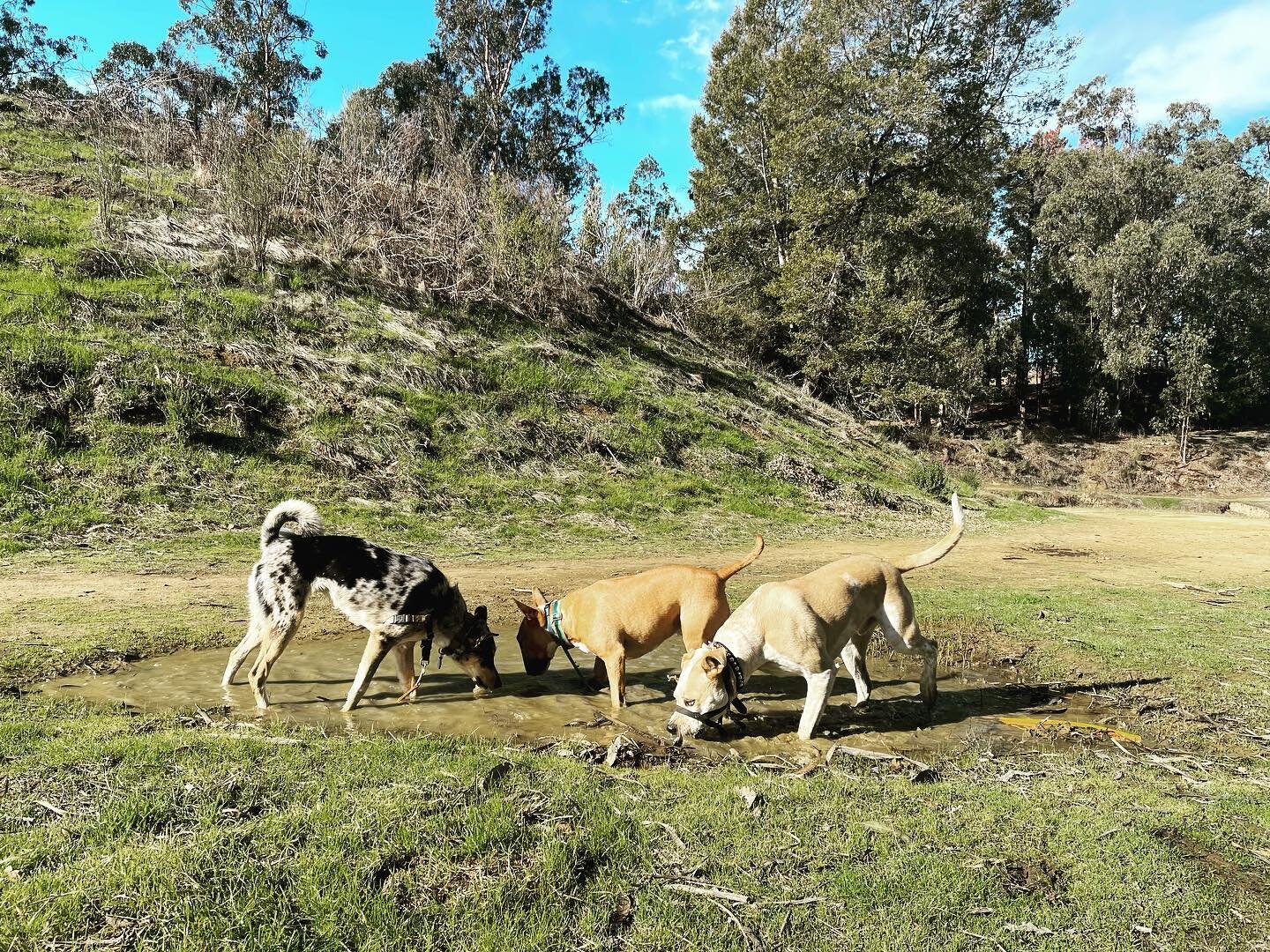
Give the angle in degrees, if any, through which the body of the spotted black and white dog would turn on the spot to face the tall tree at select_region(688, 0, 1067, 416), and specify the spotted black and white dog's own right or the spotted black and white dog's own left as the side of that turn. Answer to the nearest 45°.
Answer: approximately 45° to the spotted black and white dog's own left

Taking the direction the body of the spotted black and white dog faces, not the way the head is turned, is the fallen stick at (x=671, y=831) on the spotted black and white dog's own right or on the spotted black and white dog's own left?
on the spotted black and white dog's own right

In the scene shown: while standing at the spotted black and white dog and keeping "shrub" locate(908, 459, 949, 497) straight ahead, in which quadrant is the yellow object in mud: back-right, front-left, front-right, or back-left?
front-right

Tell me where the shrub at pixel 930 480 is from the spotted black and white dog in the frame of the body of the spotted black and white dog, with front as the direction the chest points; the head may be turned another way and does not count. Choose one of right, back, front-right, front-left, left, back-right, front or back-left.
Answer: front-left

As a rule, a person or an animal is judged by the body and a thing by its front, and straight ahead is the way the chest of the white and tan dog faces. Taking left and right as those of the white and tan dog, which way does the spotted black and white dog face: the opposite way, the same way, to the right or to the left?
the opposite way

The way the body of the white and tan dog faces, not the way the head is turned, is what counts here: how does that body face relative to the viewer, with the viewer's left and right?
facing the viewer and to the left of the viewer

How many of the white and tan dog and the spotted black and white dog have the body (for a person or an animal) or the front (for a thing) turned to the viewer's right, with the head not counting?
1

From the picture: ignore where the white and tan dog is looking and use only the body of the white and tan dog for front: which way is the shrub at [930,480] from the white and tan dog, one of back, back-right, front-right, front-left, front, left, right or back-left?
back-right

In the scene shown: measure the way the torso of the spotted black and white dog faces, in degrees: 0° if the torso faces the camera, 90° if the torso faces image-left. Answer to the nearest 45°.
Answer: approximately 270°

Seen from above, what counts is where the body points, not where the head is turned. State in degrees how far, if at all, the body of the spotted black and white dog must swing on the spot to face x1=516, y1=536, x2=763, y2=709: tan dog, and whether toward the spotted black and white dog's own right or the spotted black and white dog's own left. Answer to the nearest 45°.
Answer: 0° — it already faces it

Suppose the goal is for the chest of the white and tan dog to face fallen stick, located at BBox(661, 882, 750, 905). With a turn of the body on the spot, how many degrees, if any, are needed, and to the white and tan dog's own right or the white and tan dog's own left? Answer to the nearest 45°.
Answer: approximately 45° to the white and tan dog's own left

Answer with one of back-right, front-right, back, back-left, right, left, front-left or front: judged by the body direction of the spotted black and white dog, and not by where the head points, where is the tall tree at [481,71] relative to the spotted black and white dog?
left
